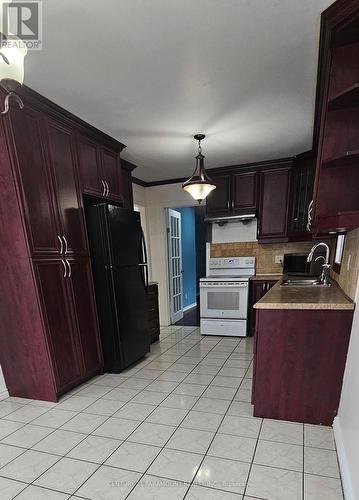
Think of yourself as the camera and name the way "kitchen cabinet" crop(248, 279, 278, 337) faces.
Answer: facing the viewer

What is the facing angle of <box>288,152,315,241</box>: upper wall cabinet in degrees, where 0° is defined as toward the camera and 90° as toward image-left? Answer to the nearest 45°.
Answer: approximately 45°

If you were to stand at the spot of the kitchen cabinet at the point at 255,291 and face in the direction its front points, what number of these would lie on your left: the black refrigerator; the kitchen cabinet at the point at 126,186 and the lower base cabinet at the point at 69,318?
0

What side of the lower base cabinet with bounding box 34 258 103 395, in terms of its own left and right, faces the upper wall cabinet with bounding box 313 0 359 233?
front

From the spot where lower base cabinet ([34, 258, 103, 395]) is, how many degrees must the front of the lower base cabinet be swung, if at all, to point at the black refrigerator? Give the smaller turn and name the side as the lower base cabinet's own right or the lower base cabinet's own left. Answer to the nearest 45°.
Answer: approximately 45° to the lower base cabinet's own left

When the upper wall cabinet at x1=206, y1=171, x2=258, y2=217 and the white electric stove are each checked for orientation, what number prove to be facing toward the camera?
2

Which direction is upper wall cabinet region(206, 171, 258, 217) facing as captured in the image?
toward the camera

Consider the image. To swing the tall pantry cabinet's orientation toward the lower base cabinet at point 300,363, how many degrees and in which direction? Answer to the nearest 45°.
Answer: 0° — it already faces it
